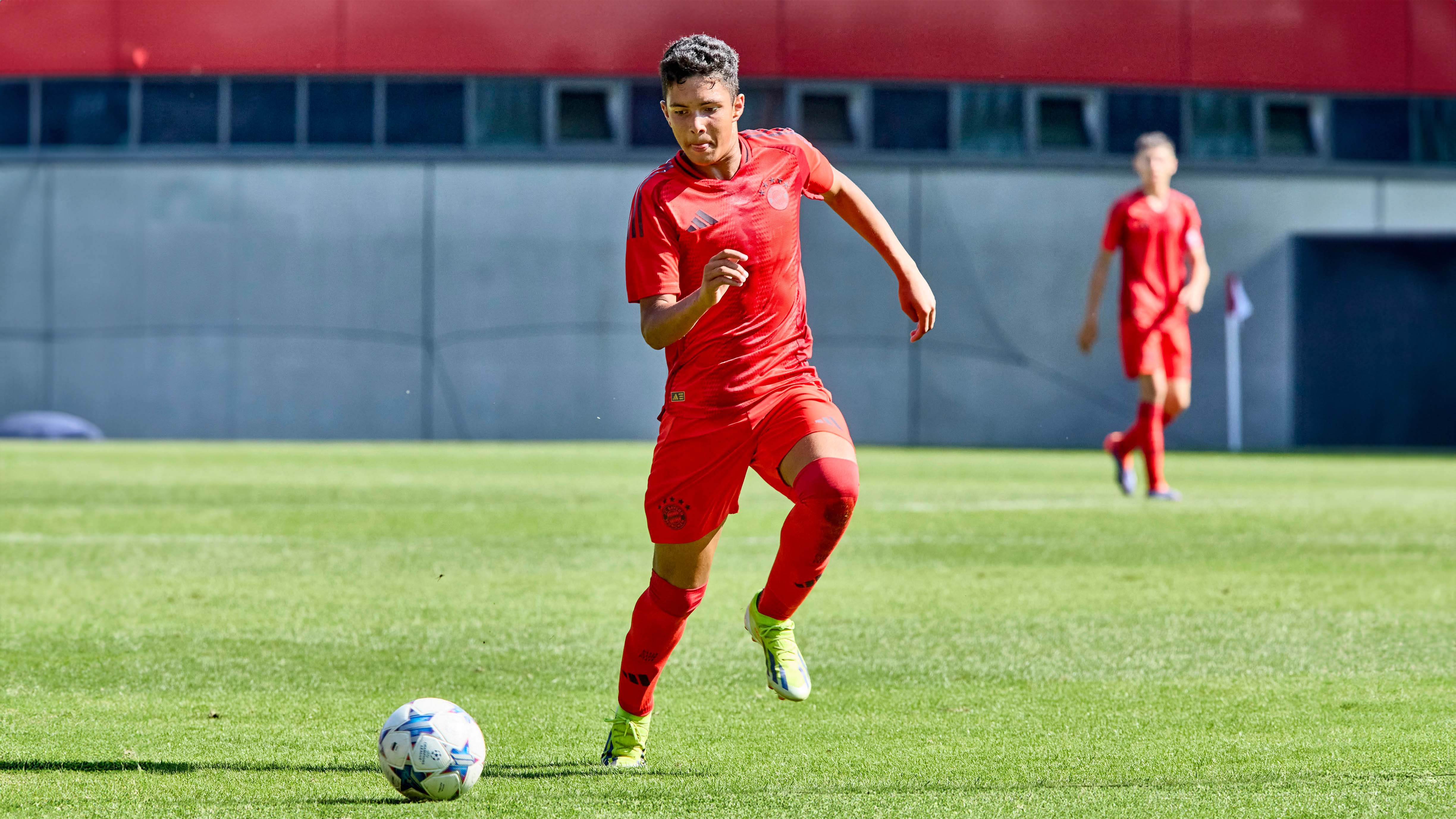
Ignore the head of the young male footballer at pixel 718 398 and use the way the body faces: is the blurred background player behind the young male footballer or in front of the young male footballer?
behind

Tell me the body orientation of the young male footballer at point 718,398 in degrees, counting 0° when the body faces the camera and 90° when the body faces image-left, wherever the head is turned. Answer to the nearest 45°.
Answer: approximately 0°

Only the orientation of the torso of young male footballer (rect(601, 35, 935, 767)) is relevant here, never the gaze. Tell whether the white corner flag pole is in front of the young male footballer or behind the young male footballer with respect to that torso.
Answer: behind
